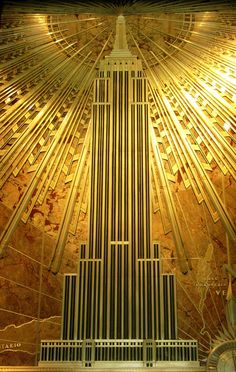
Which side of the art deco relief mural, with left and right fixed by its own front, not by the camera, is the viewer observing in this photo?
front
